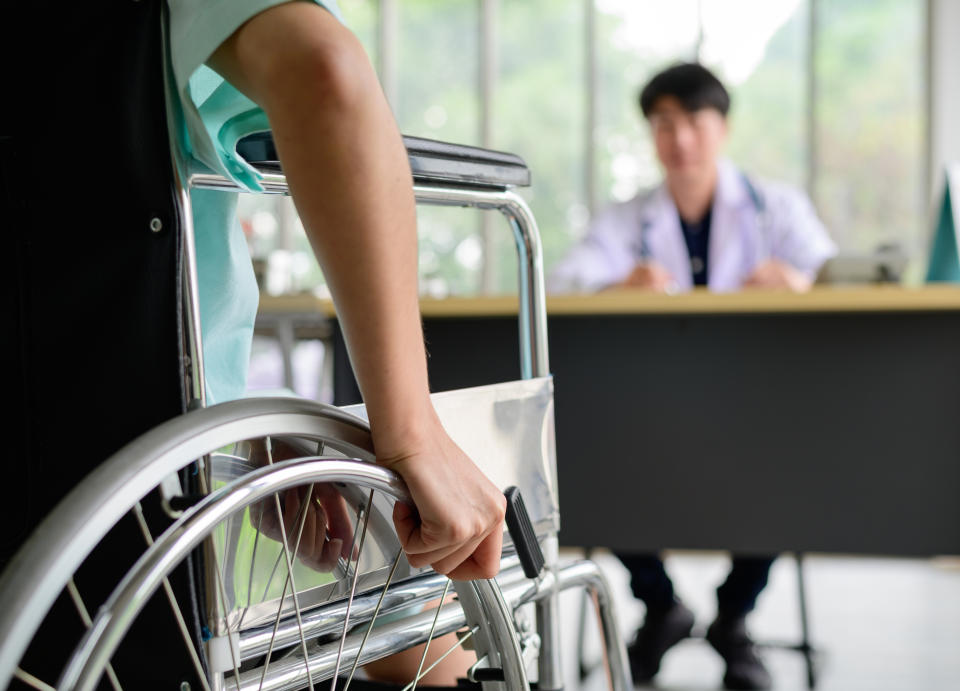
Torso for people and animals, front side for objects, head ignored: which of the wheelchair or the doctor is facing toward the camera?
the doctor

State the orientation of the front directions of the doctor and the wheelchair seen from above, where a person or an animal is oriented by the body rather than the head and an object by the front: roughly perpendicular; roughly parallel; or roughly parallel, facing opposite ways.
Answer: roughly parallel, facing opposite ways

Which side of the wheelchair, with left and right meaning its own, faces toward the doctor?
front

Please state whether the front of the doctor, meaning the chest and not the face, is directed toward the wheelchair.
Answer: yes

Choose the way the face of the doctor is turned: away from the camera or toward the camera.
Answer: toward the camera

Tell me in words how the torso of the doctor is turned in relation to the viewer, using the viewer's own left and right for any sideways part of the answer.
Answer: facing the viewer

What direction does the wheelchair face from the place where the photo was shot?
facing away from the viewer and to the right of the viewer

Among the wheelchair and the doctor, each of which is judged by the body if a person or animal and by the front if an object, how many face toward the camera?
1
